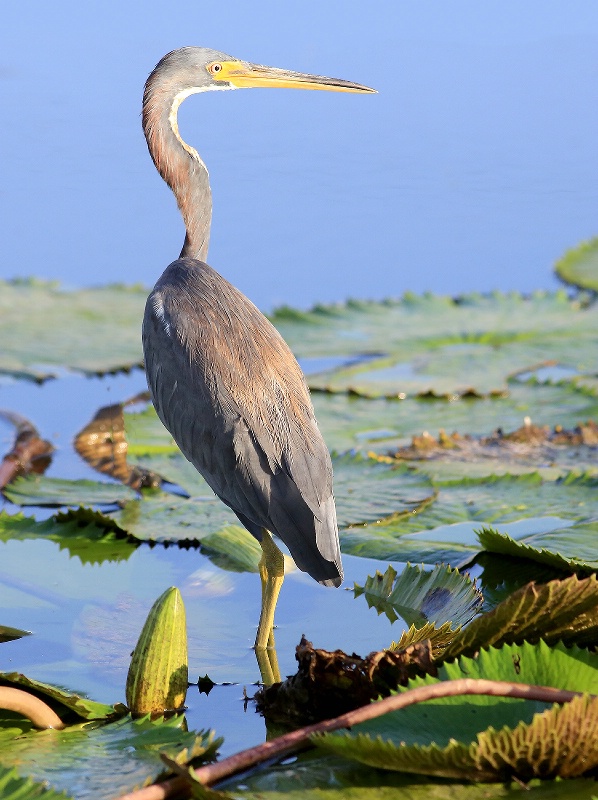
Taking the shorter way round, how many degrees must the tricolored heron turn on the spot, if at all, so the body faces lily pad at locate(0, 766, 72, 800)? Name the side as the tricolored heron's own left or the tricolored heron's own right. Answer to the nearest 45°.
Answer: approximately 135° to the tricolored heron's own left

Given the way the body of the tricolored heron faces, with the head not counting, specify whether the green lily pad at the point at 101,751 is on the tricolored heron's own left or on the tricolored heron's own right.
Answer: on the tricolored heron's own left

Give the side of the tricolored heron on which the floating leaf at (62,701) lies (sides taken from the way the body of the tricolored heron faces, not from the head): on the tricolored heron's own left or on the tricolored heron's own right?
on the tricolored heron's own left

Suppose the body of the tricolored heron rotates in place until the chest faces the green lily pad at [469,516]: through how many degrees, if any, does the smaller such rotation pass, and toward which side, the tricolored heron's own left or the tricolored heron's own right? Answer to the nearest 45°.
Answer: approximately 90° to the tricolored heron's own right

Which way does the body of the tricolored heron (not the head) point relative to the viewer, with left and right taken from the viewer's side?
facing away from the viewer and to the left of the viewer

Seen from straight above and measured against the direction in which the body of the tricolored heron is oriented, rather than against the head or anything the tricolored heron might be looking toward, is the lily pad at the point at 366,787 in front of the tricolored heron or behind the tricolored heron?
behind

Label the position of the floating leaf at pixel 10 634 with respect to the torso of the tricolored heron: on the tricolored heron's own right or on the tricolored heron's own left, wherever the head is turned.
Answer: on the tricolored heron's own left

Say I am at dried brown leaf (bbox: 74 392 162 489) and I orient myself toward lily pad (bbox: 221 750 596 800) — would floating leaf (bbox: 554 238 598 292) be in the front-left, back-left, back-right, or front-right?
back-left

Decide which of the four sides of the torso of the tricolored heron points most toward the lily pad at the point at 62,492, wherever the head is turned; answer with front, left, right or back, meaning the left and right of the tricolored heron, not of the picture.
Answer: front

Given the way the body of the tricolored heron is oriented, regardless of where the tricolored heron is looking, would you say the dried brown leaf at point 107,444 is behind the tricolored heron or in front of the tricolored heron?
in front

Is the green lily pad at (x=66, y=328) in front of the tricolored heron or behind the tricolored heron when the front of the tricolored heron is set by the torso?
in front
